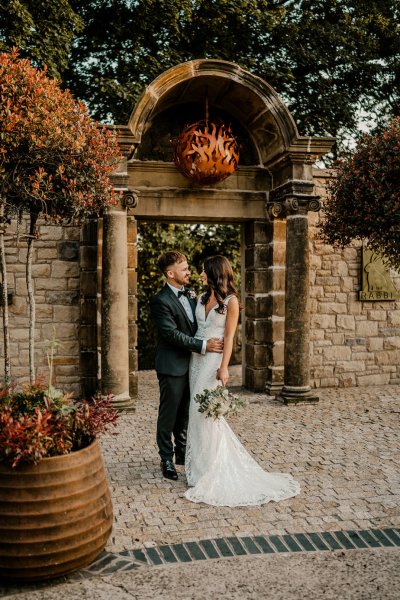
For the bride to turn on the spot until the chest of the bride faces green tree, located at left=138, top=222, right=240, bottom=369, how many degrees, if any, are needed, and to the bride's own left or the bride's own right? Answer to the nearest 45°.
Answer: approximately 135° to the bride's own right

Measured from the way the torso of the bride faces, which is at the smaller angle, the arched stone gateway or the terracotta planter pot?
the terracotta planter pot

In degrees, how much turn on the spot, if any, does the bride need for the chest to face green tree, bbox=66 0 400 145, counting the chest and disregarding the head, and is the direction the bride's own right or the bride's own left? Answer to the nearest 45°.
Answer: approximately 135° to the bride's own right

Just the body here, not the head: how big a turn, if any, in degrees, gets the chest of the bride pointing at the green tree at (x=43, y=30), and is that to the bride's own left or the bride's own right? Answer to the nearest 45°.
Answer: approximately 90° to the bride's own right

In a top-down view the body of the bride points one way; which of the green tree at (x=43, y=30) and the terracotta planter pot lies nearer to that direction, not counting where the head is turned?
the terracotta planter pot

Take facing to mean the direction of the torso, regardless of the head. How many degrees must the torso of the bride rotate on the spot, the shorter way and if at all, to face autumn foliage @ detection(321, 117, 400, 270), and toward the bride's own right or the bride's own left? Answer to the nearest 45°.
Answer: approximately 180°

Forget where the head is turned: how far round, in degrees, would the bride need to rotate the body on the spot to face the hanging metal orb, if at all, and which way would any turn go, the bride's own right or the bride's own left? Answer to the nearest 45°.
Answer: approximately 135° to the bride's own right

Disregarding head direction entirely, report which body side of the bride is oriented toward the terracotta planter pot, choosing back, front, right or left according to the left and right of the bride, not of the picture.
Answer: front

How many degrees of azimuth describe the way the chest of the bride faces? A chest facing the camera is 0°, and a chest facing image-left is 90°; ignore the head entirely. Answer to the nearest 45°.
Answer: approximately 45°
